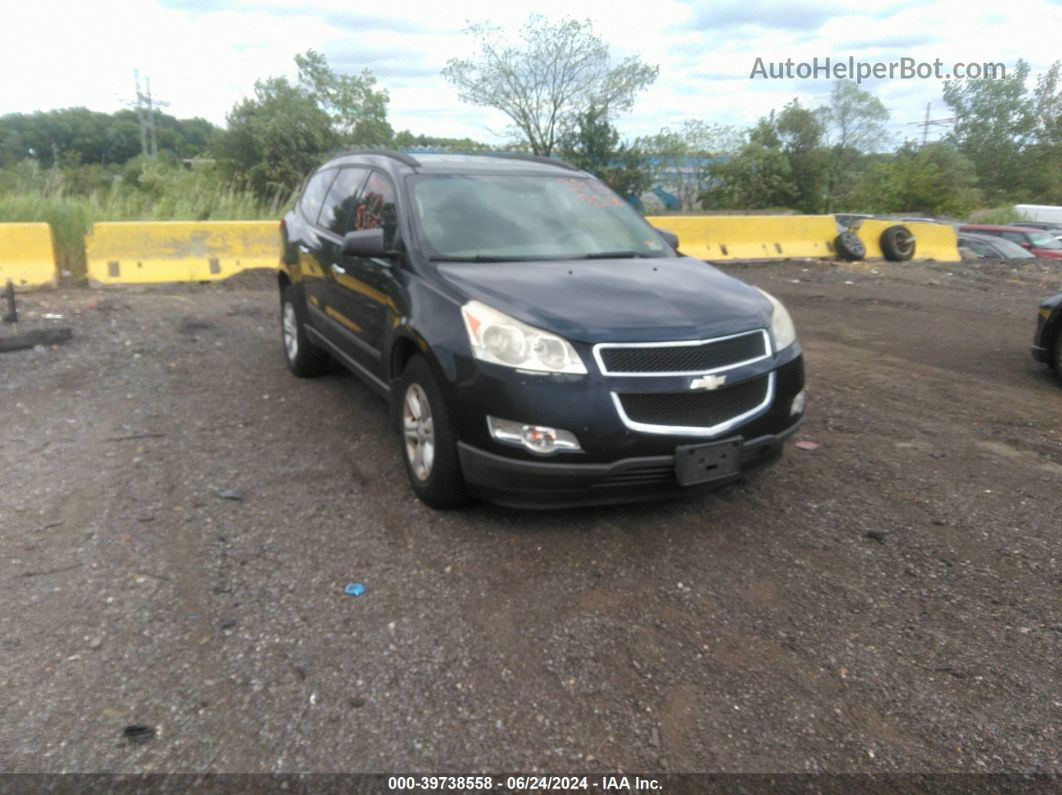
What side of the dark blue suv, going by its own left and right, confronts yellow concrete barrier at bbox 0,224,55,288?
back

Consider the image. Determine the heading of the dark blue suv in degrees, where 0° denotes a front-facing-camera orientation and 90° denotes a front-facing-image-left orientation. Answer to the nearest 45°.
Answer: approximately 315°

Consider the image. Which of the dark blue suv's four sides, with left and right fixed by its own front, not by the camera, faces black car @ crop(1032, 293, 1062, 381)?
left

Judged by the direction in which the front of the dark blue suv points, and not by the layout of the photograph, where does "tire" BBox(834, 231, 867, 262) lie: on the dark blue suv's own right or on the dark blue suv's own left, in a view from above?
on the dark blue suv's own left

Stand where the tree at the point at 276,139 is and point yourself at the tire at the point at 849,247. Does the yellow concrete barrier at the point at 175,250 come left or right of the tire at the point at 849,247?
right

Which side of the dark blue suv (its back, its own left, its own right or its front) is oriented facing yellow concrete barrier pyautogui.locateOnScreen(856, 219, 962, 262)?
left

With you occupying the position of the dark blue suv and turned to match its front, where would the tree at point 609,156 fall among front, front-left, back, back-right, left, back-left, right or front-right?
back-left
